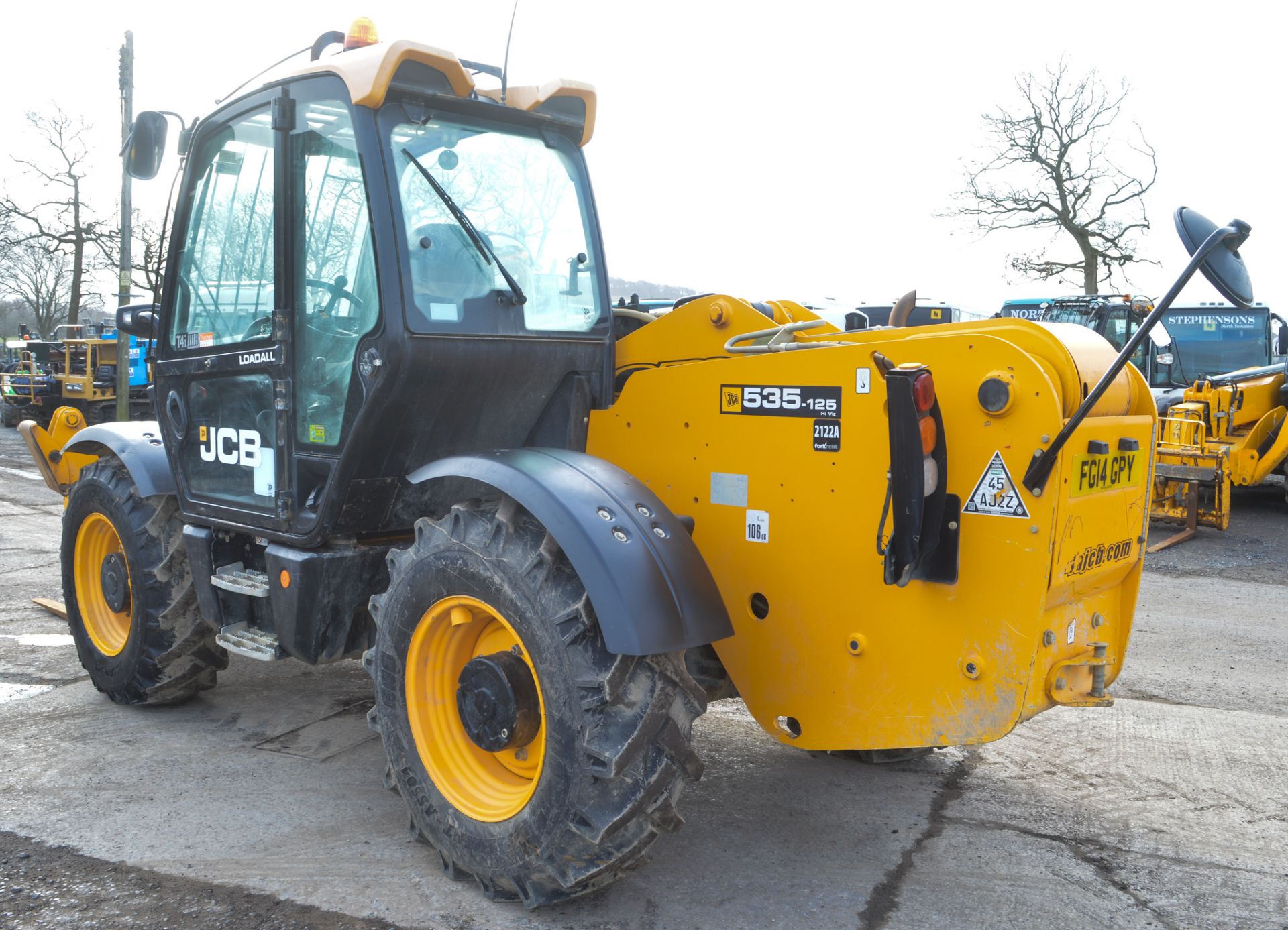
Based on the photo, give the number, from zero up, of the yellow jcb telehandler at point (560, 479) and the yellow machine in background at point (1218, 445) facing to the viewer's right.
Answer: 0

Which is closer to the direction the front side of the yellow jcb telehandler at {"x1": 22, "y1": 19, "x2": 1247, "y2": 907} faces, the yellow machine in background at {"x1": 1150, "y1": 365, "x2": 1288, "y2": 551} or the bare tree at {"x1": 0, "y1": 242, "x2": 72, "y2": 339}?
the bare tree

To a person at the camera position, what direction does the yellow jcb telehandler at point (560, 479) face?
facing away from the viewer and to the left of the viewer

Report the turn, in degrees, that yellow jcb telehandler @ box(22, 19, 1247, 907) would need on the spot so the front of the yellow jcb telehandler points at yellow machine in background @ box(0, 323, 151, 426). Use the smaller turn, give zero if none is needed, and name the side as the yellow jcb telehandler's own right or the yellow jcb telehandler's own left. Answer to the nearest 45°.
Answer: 0° — it already faces it

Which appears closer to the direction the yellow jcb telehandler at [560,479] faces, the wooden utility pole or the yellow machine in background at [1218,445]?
the wooden utility pole

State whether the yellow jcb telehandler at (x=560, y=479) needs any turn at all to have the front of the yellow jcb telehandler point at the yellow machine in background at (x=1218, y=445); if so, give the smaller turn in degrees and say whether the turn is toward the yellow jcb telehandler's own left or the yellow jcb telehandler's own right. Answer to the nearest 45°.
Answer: approximately 90° to the yellow jcb telehandler's own right

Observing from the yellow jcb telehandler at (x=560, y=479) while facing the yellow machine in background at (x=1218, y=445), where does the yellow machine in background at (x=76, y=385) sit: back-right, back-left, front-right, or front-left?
front-left

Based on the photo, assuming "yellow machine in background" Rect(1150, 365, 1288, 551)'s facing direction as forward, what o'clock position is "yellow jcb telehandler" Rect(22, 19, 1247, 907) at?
The yellow jcb telehandler is roughly at 11 o'clock from the yellow machine in background.
